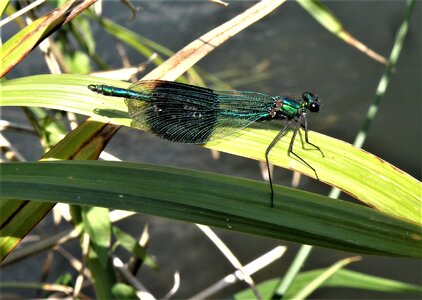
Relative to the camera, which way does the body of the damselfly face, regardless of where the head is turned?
to the viewer's right
